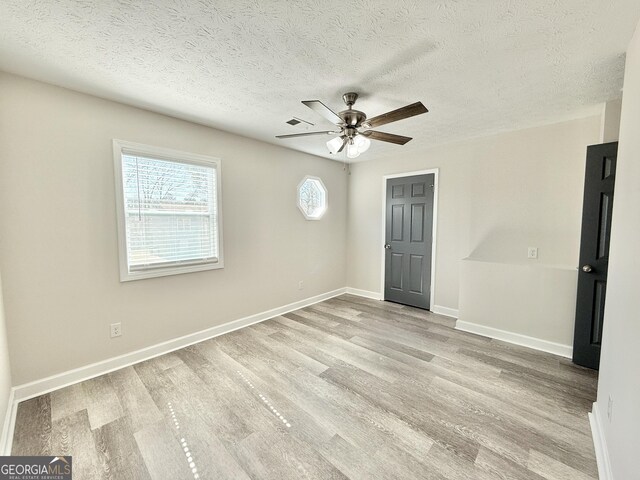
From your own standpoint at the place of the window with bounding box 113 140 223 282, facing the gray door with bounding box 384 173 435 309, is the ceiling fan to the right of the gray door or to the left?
right

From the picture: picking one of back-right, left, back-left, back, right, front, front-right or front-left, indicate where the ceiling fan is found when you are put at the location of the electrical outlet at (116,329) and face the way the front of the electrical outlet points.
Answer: front-left

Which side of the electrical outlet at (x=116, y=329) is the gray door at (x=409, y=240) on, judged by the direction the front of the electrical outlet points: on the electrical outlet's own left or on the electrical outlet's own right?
on the electrical outlet's own left
